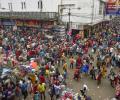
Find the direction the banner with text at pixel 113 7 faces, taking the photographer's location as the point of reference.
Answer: facing the viewer
